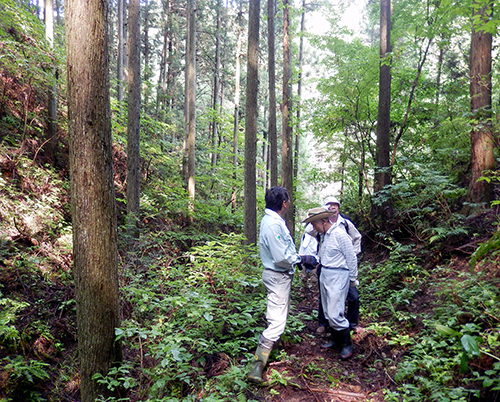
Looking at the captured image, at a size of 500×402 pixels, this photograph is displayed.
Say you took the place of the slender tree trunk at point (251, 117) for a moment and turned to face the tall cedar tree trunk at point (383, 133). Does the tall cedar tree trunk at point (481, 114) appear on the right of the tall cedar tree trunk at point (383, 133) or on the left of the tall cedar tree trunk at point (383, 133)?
right

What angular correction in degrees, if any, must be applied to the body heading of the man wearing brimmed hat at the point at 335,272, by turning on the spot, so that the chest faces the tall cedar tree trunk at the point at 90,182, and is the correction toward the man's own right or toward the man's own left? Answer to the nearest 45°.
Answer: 0° — they already face it

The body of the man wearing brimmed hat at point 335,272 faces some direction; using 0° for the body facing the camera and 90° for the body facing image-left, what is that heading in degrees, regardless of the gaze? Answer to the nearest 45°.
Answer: approximately 45°

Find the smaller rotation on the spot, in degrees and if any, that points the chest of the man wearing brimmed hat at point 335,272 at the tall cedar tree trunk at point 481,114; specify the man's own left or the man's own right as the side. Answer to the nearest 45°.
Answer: approximately 180°

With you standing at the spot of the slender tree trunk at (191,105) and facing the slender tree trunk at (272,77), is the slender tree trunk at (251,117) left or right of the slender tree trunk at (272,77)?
right

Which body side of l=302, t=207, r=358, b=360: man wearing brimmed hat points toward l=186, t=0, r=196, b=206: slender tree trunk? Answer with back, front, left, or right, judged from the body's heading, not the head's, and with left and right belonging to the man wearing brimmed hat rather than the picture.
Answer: right
